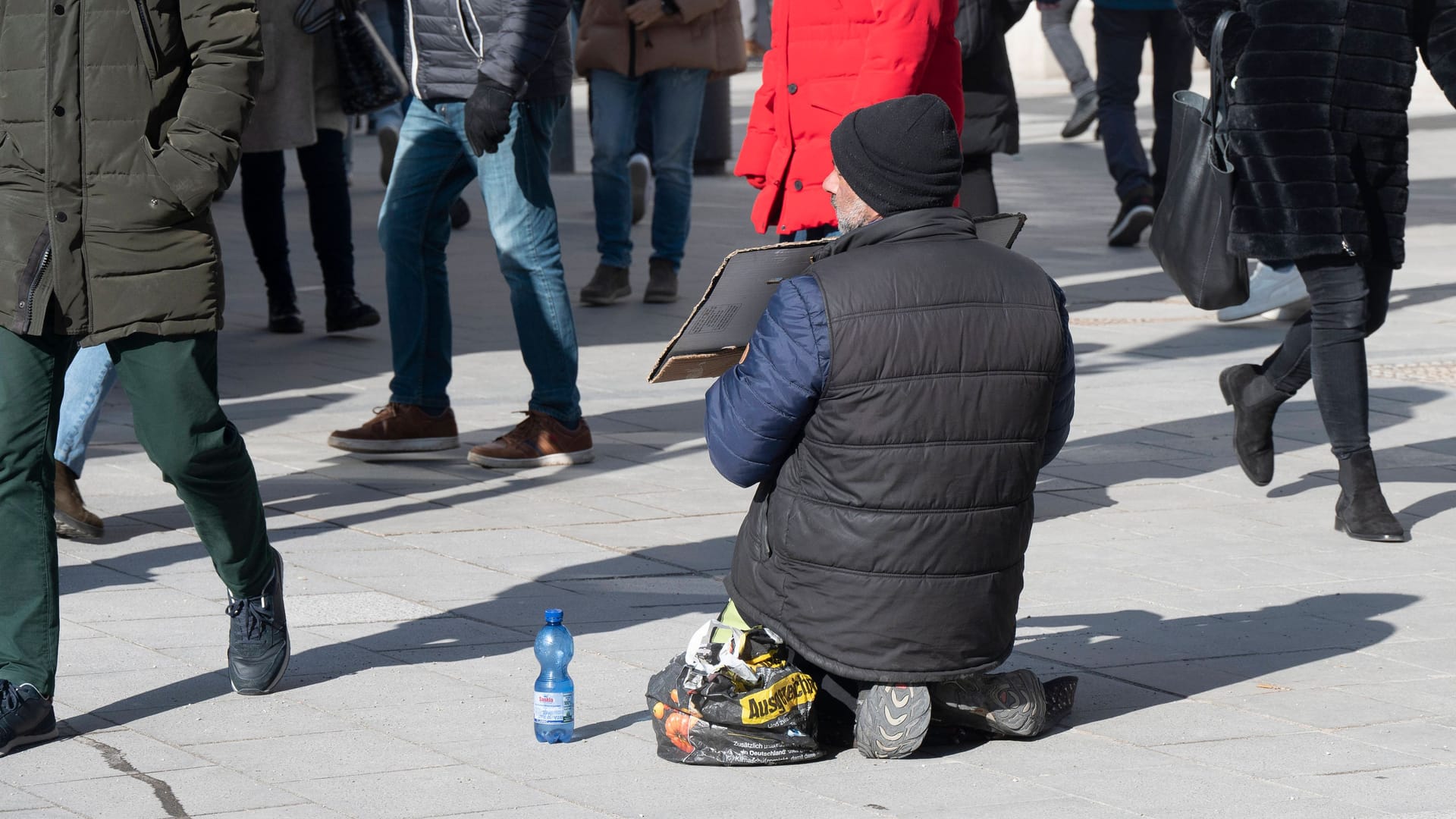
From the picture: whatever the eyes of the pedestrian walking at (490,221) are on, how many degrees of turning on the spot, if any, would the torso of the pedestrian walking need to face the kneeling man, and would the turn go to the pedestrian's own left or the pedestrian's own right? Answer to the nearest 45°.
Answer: approximately 90° to the pedestrian's own left

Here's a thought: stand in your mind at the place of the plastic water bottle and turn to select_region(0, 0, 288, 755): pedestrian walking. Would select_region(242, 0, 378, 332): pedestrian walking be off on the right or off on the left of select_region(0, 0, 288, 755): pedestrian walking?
right

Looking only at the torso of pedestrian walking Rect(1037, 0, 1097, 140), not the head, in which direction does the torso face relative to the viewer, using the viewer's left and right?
facing to the left of the viewer

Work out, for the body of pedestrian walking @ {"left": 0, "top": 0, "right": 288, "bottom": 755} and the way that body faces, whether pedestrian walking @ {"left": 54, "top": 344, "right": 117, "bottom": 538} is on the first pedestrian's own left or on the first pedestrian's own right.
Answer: on the first pedestrian's own right

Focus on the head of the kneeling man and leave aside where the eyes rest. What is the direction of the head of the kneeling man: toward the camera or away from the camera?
away from the camera

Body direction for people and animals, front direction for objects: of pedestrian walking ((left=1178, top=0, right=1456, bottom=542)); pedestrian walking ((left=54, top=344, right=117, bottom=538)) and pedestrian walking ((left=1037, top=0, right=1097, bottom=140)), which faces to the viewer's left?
pedestrian walking ((left=1037, top=0, right=1097, bottom=140))

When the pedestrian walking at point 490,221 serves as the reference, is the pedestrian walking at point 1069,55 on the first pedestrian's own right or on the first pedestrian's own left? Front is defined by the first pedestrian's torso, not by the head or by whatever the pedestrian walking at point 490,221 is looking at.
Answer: on the first pedestrian's own right

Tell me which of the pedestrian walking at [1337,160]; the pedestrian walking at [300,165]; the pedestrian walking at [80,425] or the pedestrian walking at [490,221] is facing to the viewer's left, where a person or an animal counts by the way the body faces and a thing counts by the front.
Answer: the pedestrian walking at [490,221]
